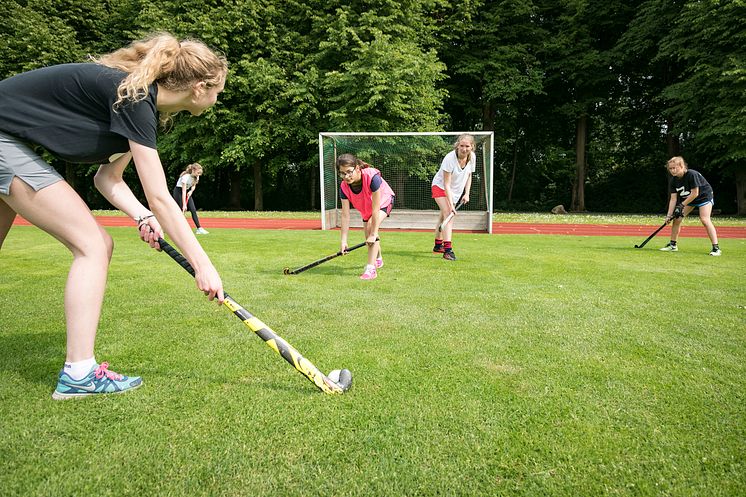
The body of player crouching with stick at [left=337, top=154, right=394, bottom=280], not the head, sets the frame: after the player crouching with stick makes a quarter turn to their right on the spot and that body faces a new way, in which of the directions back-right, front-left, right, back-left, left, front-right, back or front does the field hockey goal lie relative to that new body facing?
front-right

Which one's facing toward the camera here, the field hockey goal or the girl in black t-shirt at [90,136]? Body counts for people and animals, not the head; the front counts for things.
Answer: the field hockey goal

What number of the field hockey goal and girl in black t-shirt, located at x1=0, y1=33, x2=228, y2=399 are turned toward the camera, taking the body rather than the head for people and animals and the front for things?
1

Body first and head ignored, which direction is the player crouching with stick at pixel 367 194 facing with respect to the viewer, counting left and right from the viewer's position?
facing the viewer and to the left of the viewer

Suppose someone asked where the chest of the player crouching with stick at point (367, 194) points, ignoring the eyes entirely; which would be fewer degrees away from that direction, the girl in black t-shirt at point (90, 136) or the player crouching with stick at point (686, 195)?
the girl in black t-shirt

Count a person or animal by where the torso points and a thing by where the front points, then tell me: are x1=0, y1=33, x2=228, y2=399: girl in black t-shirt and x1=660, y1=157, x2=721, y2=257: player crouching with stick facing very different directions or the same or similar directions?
very different directions

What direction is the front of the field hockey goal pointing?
toward the camera

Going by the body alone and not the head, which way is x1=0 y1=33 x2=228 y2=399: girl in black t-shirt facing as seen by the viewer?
to the viewer's right

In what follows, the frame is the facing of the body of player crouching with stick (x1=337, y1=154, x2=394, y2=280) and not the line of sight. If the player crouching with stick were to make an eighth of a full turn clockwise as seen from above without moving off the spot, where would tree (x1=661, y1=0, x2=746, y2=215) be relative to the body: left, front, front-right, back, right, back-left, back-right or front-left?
back-right

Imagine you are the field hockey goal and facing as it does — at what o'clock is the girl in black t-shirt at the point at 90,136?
The girl in black t-shirt is roughly at 12 o'clock from the field hockey goal.

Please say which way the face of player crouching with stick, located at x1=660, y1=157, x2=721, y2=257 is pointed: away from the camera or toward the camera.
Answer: toward the camera

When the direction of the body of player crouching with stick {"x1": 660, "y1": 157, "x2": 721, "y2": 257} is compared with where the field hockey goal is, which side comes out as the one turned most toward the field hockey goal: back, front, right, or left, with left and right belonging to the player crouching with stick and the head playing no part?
right
